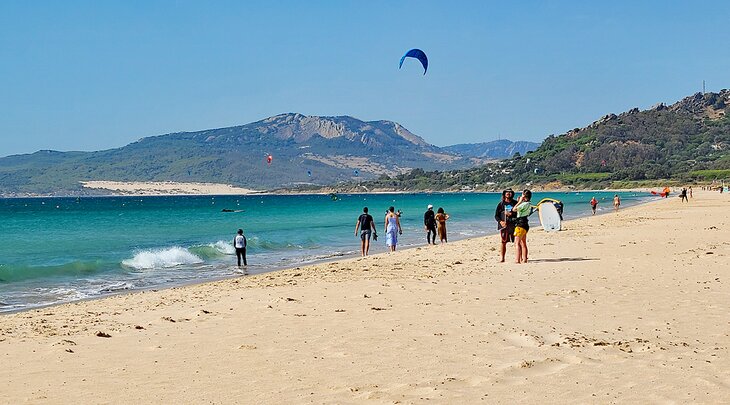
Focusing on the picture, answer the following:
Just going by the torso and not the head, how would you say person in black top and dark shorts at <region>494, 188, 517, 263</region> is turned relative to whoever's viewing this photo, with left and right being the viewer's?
facing the viewer

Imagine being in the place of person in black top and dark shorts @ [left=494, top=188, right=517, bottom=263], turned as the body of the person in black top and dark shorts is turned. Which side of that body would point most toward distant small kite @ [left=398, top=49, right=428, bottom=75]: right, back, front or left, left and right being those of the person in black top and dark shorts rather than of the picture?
back
